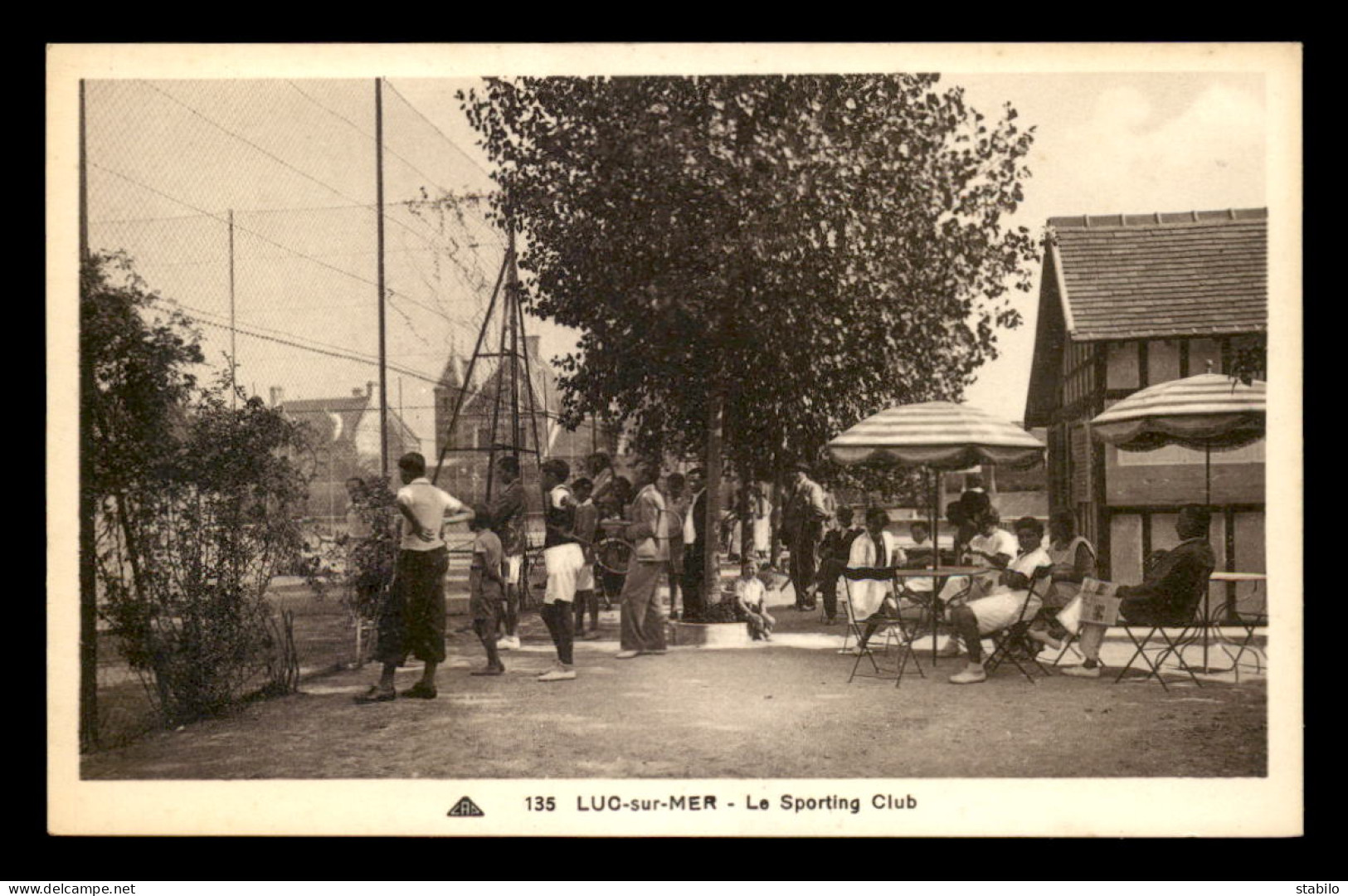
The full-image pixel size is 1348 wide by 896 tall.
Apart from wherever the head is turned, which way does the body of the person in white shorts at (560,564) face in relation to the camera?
to the viewer's left

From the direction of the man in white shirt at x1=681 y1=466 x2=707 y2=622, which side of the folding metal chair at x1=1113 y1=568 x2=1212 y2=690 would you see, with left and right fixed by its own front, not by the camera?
front

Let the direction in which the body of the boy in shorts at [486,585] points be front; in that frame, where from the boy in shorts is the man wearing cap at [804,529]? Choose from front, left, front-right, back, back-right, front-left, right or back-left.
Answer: right

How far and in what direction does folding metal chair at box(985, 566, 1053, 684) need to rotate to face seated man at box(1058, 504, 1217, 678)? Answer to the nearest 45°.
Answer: approximately 180°

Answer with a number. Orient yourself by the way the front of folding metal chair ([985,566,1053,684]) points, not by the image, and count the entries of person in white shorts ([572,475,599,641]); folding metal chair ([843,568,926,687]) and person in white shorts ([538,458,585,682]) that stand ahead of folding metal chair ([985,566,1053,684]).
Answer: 3

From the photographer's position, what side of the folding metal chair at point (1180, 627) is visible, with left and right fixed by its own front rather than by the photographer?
left

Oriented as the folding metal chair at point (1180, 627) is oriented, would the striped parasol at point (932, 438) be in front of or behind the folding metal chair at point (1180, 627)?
in front

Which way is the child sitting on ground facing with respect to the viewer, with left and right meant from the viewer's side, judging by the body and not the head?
facing the viewer and to the right of the viewer

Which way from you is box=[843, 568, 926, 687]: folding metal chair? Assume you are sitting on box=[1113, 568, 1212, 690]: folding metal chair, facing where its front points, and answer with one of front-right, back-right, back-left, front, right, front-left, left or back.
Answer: front

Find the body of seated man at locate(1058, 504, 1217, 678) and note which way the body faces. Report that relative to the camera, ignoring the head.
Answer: to the viewer's left

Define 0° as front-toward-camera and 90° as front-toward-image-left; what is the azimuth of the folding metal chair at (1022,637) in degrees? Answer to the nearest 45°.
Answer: approximately 90°
